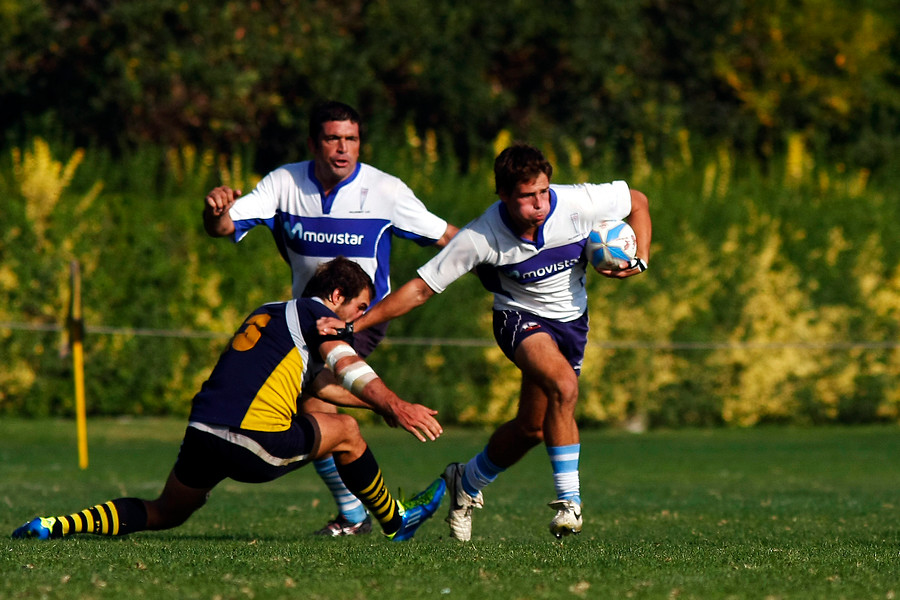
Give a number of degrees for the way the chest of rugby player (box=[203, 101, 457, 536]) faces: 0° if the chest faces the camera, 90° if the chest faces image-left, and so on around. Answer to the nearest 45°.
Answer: approximately 0°

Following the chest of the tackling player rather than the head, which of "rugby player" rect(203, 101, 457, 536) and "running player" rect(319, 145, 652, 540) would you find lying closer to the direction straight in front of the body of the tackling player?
the running player

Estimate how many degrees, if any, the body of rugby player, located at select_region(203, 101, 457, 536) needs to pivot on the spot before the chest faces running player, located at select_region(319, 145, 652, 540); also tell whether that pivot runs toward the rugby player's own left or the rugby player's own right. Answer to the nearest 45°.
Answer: approximately 45° to the rugby player's own left

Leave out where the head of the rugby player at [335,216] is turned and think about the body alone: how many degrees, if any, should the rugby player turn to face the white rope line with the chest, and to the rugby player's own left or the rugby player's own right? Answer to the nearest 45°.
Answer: approximately 180°

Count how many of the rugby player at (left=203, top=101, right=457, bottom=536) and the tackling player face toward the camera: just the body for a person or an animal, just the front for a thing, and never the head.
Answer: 1

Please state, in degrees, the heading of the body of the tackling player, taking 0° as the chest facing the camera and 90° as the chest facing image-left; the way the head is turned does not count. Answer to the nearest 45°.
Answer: approximately 270°

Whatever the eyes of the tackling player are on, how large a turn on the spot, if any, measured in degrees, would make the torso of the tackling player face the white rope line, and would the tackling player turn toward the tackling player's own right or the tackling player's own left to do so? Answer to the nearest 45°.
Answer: approximately 45° to the tackling player's own left

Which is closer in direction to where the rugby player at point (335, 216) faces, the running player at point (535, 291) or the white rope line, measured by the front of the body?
the running player

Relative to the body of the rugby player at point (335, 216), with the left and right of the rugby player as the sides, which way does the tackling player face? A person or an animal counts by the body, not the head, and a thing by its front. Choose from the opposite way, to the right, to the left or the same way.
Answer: to the left

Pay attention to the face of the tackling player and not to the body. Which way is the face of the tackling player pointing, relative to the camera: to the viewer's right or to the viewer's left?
to the viewer's right
